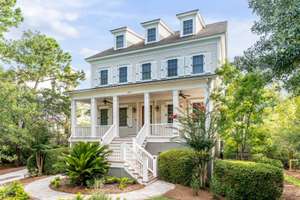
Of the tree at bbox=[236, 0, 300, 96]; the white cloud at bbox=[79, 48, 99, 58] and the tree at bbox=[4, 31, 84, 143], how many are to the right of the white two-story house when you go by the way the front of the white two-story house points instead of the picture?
2

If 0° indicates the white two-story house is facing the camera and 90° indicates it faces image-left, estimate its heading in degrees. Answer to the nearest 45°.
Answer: approximately 45°

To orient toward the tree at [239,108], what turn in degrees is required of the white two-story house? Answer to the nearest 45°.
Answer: approximately 90° to its left

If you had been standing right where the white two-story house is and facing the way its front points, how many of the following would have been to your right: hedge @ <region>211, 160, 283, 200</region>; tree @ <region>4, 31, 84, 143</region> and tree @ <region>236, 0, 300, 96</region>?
1

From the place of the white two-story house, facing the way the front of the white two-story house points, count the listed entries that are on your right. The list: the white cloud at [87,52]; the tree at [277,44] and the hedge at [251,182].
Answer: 1

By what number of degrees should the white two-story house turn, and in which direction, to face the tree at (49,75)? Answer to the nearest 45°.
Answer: approximately 90° to its right

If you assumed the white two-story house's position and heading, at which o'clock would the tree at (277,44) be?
The tree is roughly at 10 o'clock from the white two-story house.
